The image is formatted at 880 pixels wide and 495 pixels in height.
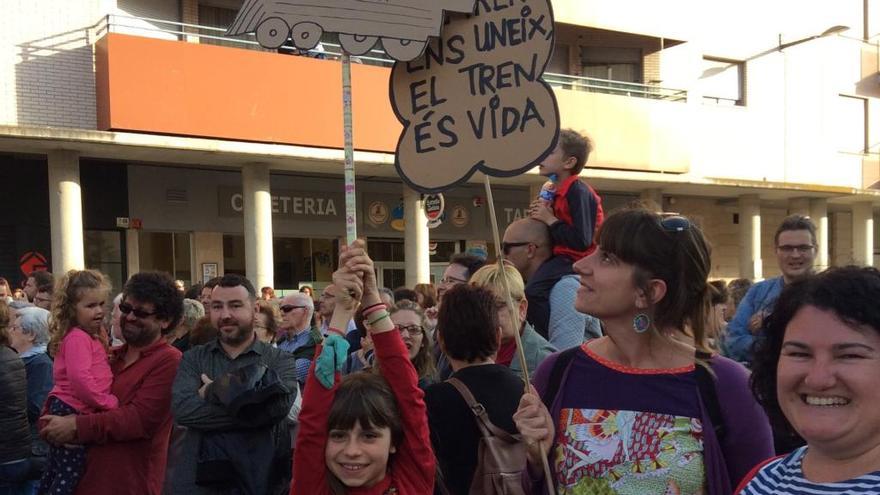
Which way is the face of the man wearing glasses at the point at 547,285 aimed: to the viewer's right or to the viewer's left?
to the viewer's left

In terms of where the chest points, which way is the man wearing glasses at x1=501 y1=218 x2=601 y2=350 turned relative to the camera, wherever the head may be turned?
to the viewer's left

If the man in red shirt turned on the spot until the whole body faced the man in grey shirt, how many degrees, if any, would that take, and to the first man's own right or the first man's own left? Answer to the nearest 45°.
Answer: approximately 90° to the first man's own left

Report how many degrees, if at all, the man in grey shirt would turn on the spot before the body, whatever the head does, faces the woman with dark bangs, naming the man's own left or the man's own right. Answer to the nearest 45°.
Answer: approximately 45° to the man's own left

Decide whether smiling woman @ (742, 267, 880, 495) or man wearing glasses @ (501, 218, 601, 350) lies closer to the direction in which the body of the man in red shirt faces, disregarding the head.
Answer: the smiling woman

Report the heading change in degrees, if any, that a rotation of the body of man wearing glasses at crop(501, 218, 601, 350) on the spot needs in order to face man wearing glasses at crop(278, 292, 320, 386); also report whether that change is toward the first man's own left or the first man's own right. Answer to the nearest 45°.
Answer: approximately 45° to the first man's own right

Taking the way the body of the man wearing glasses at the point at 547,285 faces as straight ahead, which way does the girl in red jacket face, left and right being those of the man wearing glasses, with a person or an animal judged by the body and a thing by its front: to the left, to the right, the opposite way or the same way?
to the left

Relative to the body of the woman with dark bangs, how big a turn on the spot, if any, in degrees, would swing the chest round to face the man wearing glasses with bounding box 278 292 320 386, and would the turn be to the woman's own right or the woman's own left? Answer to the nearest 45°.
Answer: approximately 90° to the woman's own right

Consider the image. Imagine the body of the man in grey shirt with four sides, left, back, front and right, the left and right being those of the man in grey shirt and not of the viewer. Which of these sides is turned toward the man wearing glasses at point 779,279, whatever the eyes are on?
left

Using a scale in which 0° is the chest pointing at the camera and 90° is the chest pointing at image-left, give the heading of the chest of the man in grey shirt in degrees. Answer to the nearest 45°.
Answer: approximately 0°

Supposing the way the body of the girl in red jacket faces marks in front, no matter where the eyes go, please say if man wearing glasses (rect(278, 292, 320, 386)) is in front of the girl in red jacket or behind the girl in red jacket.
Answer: behind

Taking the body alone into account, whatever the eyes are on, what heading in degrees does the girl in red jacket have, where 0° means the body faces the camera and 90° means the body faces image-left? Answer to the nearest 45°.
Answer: approximately 0°

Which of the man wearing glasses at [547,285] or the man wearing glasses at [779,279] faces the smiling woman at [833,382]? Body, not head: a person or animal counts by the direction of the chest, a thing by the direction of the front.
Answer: the man wearing glasses at [779,279]
